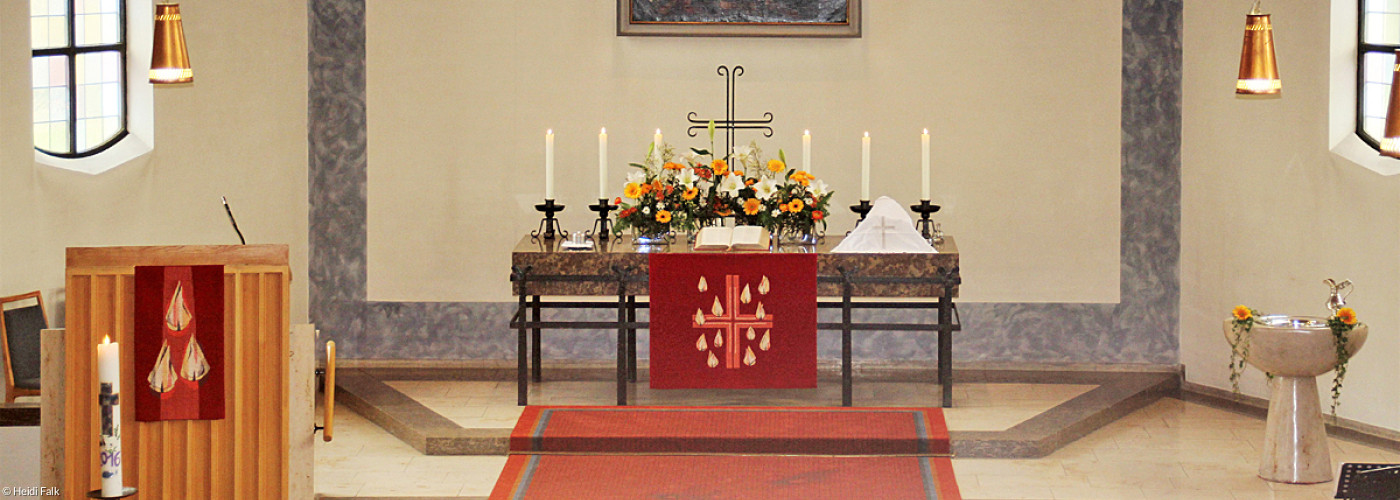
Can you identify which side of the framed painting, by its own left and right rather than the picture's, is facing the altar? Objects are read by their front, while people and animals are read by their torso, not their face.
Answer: front

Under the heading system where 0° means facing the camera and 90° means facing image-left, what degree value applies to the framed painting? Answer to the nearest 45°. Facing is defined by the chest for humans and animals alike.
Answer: approximately 0°

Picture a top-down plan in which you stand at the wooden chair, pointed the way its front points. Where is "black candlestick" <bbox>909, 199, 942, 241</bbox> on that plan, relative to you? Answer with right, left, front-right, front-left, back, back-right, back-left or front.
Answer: front-left

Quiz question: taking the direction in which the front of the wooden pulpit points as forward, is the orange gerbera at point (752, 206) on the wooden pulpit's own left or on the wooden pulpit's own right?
on the wooden pulpit's own left

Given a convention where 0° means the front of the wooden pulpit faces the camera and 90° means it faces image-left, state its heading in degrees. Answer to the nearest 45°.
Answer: approximately 0°

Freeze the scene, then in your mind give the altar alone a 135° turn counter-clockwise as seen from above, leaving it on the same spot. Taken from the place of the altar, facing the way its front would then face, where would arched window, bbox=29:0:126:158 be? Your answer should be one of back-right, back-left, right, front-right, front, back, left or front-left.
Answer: back-left

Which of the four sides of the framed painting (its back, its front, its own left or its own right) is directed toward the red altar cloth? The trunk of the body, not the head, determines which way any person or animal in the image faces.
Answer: front
